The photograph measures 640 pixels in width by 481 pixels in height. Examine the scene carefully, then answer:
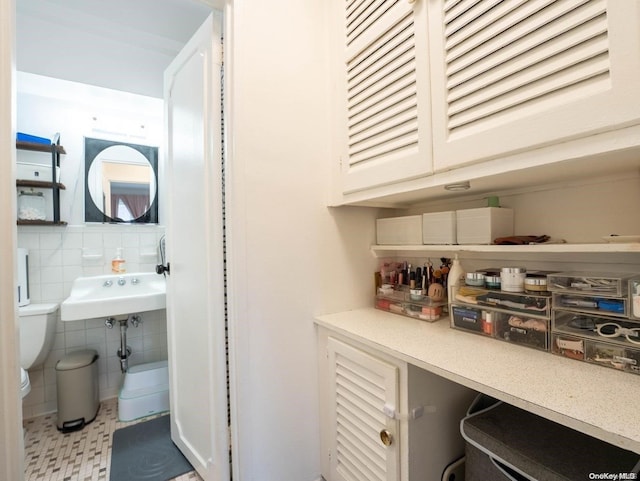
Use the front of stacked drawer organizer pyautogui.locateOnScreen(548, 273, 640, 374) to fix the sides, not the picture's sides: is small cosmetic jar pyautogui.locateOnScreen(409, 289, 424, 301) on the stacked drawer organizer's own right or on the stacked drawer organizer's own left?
on the stacked drawer organizer's own right

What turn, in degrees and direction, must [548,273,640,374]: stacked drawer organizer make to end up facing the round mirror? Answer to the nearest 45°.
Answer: approximately 45° to its right

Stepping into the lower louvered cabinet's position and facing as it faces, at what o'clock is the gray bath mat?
The gray bath mat is roughly at 2 o'clock from the lower louvered cabinet.

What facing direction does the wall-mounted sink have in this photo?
toward the camera

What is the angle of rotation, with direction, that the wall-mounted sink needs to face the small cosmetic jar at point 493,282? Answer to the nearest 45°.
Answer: approximately 45° to its left

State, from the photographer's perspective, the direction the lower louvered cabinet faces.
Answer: facing the viewer and to the left of the viewer

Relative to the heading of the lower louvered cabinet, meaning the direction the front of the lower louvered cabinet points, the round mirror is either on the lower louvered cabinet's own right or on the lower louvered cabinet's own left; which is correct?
on the lower louvered cabinet's own right

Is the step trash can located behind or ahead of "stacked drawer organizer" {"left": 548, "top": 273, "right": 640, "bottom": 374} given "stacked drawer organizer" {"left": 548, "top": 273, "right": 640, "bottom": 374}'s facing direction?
ahead

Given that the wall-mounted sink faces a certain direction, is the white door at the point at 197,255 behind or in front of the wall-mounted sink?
in front

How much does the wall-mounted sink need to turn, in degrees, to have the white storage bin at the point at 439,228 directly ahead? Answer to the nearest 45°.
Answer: approximately 45° to its left
